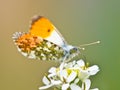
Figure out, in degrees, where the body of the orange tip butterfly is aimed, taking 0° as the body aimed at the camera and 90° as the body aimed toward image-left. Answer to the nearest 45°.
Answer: approximately 270°
